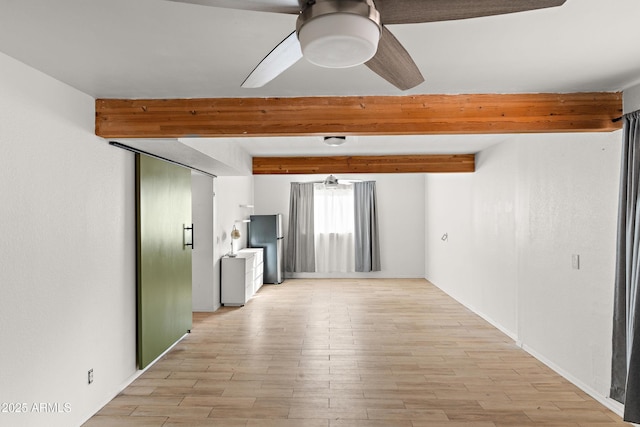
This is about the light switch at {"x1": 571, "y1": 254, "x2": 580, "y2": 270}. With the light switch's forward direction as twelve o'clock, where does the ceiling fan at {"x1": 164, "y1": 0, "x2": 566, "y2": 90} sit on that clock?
The ceiling fan is roughly at 11 o'clock from the light switch.

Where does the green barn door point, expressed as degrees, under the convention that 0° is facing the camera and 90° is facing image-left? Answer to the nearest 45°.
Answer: approximately 315°

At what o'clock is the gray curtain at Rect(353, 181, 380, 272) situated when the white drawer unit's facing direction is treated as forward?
The gray curtain is roughly at 11 o'clock from the white drawer unit.

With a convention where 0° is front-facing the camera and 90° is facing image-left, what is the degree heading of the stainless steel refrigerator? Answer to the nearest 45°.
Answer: approximately 270°

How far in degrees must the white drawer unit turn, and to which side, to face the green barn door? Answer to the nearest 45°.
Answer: approximately 90° to its right

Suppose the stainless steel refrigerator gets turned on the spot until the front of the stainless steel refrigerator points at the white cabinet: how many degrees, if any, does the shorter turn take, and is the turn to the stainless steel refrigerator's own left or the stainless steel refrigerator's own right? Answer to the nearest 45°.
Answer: approximately 90° to the stainless steel refrigerator's own right

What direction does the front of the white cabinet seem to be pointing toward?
to the viewer's right
